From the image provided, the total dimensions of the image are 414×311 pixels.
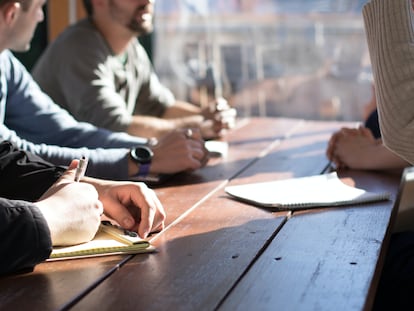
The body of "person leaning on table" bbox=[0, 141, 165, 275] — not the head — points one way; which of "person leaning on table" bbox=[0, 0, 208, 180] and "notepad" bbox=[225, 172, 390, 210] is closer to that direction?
the notepad

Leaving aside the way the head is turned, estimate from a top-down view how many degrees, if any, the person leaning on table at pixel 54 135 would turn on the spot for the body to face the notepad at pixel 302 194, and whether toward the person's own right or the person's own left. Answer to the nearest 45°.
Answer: approximately 45° to the person's own right

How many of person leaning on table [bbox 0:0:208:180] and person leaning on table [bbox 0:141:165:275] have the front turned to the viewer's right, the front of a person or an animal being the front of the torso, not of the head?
2

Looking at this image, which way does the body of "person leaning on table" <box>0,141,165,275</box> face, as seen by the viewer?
to the viewer's right

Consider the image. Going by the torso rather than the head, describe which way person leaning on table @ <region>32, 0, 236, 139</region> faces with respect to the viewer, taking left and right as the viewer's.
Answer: facing the viewer and to the right of the viewer

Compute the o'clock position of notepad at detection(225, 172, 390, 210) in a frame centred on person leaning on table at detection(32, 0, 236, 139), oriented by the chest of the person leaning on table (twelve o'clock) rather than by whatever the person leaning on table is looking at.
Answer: The notepad is roughly at 1 o'clock from the person leaning on table.

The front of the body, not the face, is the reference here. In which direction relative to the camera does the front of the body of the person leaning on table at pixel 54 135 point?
to the viewer's right

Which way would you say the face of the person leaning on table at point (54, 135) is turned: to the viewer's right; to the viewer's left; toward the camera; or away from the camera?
to the viewer's right

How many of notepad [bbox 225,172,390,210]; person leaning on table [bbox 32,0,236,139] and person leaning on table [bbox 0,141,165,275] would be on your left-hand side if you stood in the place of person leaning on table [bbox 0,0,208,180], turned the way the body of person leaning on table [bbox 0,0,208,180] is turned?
1

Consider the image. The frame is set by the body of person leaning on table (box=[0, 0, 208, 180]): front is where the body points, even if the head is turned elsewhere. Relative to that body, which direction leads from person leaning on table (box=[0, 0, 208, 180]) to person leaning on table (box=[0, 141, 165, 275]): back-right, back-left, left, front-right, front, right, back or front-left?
right

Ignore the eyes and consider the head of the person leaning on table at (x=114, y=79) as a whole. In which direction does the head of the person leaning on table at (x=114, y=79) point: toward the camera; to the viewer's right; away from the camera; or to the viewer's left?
to the viewer's right

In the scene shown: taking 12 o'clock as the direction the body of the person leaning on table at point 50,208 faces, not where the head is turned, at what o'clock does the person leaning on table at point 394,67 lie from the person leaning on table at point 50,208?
the person leaning on table at point 394,67 is roughly at 12 o'clock from the person leaning on table at point 50,208.
